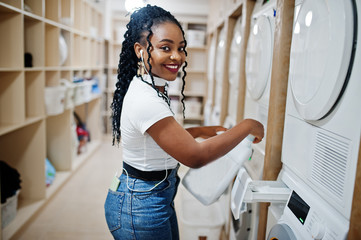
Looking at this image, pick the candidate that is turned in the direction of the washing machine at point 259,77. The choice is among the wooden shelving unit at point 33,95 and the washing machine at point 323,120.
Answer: the wooden shelving unit

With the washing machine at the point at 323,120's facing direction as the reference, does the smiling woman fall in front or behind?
in front

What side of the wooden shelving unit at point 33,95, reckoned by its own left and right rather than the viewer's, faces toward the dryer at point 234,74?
front

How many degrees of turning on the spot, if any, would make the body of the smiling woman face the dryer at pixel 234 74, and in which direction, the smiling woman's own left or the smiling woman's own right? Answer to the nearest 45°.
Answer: approximately 90° to the smiling woman's own left

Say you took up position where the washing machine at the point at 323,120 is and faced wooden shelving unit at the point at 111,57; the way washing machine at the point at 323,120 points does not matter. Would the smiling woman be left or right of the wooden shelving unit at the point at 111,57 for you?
left

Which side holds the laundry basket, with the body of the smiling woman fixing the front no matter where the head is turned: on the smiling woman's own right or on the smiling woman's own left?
on the smiling woman's own left

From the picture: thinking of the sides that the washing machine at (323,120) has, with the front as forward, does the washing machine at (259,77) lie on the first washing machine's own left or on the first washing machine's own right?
on the first washing machine's own right

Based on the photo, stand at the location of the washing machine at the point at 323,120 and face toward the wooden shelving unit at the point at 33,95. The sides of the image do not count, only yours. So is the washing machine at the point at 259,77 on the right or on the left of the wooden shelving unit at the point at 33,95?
right

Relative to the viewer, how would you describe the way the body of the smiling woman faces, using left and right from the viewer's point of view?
facing to the right of the viewer

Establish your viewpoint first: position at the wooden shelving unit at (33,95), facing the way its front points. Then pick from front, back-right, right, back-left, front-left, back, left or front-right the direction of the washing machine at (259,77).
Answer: front

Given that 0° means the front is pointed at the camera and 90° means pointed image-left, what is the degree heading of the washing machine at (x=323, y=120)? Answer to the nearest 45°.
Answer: approximately 45°

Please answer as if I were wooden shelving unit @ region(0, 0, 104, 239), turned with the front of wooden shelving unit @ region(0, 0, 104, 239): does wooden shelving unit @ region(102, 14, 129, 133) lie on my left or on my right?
on my left

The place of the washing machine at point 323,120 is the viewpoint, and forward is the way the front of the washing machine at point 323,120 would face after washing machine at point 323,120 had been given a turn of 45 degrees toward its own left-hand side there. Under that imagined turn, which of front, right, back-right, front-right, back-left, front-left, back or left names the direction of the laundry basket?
back-right

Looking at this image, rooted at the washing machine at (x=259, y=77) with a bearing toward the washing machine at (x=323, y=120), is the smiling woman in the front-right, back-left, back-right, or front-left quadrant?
front-right

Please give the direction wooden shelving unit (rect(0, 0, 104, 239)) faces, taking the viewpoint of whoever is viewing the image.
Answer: facing the viewer and to the right of the viewer
